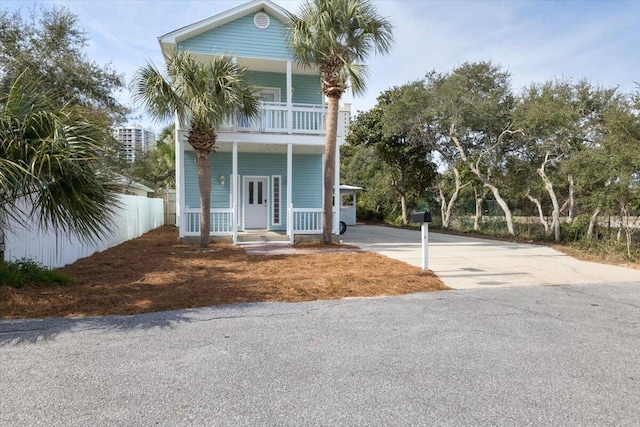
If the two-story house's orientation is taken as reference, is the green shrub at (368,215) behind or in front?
behind

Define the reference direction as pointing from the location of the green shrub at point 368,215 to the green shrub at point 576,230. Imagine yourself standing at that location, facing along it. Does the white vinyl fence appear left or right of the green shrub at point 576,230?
right

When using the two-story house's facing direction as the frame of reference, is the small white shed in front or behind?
behind

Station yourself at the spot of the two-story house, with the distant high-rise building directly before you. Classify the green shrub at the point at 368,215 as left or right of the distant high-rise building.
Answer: right

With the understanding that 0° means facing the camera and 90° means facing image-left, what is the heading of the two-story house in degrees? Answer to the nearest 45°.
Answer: approximately 0°

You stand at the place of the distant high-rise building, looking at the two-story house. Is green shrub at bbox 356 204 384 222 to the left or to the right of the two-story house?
left

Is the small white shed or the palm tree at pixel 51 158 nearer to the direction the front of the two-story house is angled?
the palm tree

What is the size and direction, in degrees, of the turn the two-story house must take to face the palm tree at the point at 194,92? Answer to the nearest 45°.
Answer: approximately 45° to its right

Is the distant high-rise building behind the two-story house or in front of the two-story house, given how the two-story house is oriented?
behind

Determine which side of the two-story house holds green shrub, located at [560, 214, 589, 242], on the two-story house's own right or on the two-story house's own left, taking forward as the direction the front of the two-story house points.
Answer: on the two-story house's own left
